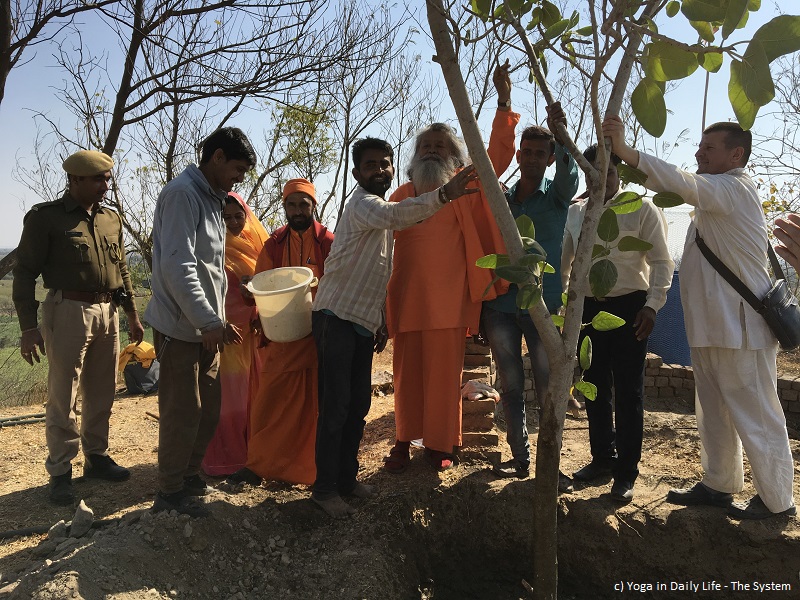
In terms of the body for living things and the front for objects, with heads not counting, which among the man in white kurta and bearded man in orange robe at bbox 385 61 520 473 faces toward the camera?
the bearded man in orange robe

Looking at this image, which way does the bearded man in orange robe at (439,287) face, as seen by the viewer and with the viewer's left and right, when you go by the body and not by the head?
facing the viewer

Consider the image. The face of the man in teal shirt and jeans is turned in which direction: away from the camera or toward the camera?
toward the camera

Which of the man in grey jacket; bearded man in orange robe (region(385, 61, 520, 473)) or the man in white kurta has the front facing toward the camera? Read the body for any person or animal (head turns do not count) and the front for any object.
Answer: the bearded man in orange robe

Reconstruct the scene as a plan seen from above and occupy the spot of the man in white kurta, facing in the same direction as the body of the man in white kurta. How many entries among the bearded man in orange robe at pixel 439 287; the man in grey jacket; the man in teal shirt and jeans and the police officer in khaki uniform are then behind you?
0

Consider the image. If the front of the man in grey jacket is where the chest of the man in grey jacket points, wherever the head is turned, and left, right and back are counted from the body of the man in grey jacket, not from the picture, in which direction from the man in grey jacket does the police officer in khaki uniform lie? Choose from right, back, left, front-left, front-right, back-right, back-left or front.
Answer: back-left

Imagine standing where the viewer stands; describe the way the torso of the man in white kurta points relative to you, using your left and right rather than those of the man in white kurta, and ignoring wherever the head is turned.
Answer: facing to the left of the viewer

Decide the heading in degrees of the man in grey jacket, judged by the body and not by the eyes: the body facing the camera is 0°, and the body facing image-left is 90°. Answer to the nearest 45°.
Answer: approximately 270°

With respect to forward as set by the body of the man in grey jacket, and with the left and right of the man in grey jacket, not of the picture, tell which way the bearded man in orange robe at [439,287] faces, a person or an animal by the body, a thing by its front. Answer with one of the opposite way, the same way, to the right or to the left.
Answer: to the right

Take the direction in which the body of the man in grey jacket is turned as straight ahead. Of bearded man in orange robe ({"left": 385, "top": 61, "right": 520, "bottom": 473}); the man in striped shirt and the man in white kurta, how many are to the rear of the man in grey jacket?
0

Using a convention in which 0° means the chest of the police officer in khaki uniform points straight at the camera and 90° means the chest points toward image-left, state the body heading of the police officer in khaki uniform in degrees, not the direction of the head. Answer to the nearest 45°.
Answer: approximately 315°

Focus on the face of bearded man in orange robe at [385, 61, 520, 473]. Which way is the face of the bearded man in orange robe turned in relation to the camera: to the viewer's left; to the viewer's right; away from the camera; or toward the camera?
toward the camera

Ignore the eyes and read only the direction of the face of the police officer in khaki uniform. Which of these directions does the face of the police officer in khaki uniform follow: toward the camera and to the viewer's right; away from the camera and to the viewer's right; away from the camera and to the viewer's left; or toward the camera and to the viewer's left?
toward the camera and to the viewer's right

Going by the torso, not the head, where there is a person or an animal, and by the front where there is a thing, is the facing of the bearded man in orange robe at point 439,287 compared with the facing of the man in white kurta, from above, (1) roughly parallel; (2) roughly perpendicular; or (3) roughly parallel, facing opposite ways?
roughly perpendicular

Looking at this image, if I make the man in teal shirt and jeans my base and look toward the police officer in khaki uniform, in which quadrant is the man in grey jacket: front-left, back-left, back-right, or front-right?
front-left

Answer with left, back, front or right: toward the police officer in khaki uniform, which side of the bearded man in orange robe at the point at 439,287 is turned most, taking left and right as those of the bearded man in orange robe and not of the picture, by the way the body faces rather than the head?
right

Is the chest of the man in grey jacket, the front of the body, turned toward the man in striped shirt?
yes

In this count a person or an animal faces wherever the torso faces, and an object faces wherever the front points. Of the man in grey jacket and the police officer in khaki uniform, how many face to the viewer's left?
0
